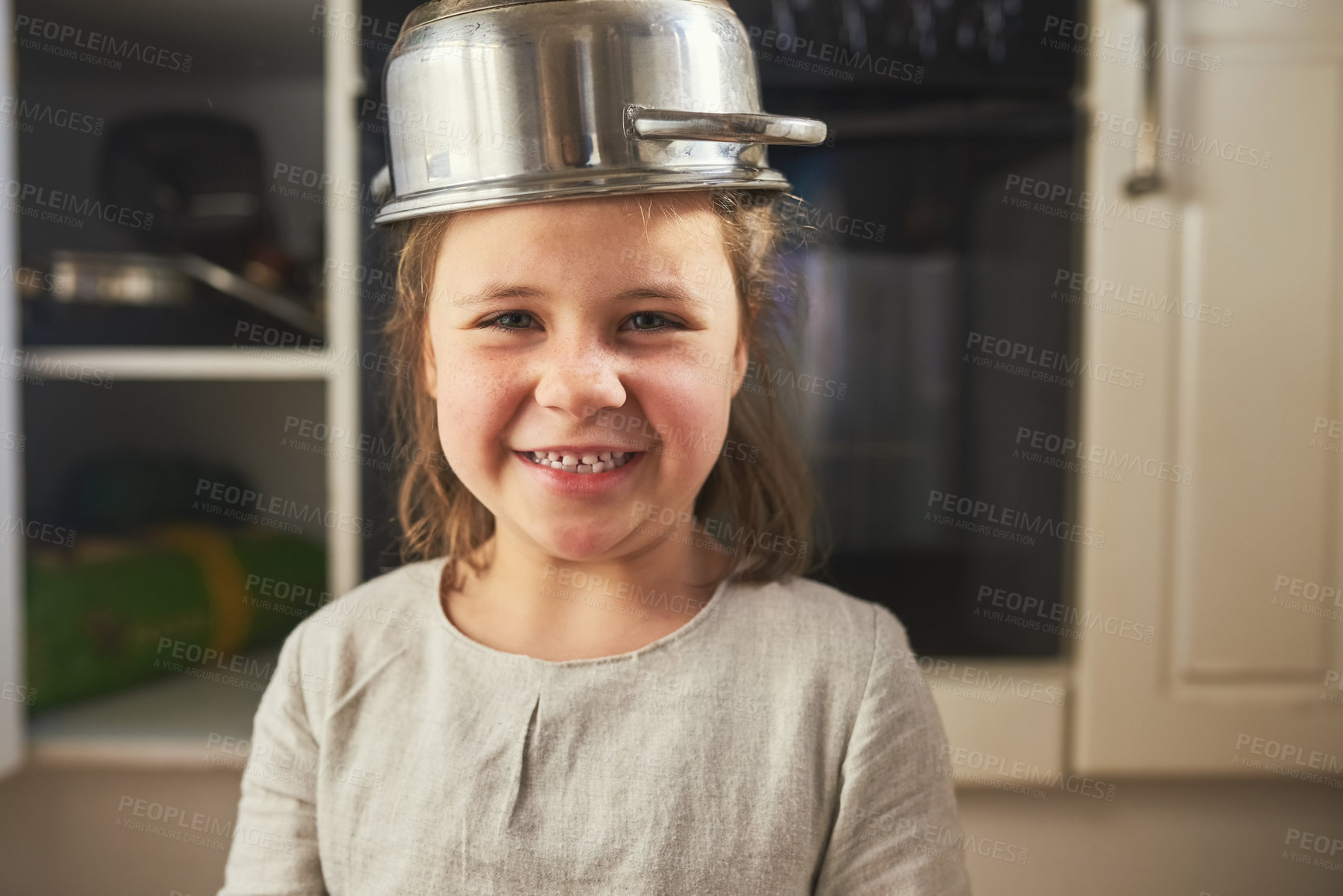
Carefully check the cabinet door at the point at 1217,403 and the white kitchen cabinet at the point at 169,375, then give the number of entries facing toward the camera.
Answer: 2

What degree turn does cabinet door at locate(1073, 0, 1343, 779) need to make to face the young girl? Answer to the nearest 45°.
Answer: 0° — it already faces them

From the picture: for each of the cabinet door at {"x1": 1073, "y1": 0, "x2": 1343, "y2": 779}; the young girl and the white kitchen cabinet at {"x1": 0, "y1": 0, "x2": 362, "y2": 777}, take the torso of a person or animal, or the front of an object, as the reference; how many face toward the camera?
3

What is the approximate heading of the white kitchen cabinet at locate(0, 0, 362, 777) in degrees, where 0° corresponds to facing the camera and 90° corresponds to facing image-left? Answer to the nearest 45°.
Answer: approximately 0°

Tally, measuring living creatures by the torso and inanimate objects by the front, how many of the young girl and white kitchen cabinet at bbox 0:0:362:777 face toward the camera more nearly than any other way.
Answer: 2

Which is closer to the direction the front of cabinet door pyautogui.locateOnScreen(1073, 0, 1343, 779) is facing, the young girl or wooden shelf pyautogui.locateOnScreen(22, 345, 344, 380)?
the young girl
